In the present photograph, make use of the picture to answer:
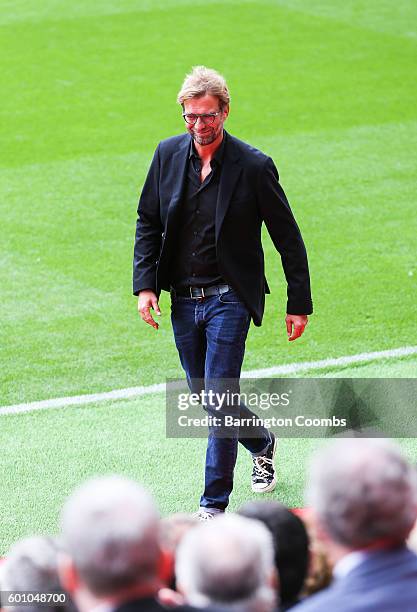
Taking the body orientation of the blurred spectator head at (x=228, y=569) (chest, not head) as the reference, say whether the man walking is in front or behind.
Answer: in front

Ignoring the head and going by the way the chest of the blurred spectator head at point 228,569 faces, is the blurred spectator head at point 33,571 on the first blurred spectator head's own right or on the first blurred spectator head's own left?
on the first blurred spectator head's own left

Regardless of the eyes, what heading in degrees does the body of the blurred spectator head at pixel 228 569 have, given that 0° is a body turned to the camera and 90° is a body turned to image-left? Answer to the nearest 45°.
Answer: approximately 180°

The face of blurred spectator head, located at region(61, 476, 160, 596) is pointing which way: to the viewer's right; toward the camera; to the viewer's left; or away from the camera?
away from the camera

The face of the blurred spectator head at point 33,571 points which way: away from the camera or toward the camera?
away from the camera

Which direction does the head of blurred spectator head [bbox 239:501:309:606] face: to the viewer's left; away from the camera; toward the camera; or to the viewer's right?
away from the camera

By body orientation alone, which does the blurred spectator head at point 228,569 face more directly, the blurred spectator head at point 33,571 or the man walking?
the man walking

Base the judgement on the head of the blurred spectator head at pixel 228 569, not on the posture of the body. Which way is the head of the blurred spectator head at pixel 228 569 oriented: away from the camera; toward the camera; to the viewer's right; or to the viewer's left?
away from the camera
